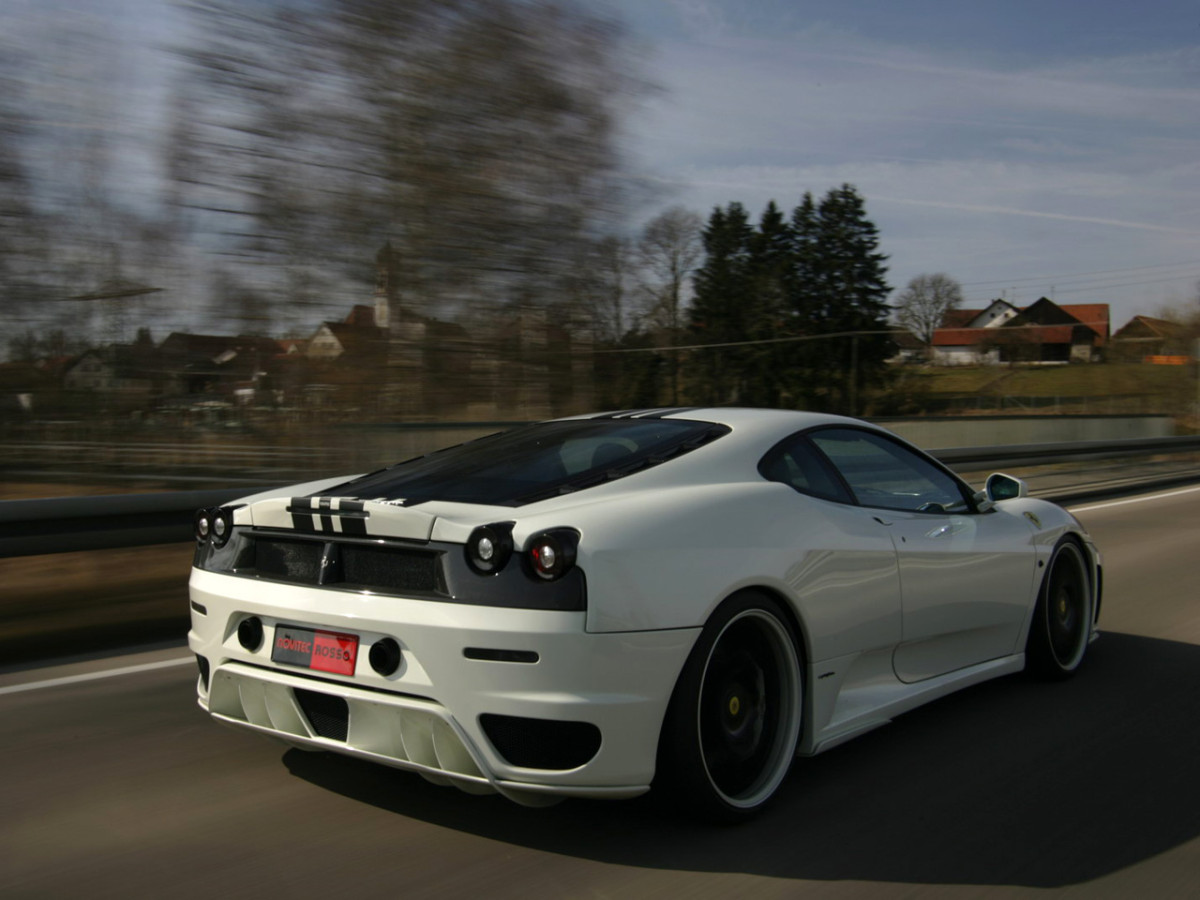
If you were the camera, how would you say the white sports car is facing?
facing away from the viewer and to the right of the viewer

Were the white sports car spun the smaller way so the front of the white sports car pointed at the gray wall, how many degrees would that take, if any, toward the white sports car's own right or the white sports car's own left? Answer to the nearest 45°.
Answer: approximately 45° to the white sports car's own left

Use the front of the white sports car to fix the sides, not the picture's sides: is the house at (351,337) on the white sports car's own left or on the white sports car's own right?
on the white sports car's own left

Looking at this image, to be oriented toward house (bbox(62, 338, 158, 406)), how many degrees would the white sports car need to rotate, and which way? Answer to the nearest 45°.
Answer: approximately 90° to its left

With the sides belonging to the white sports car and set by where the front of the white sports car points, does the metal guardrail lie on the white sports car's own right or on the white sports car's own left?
on the white sports car's own left
